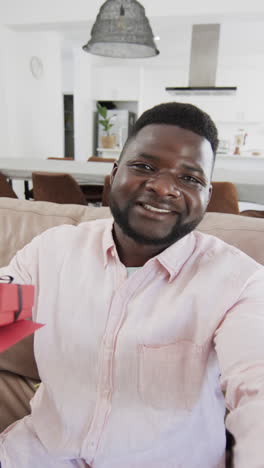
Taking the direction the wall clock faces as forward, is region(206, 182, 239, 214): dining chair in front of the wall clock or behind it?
in front

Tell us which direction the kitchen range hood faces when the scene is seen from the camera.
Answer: facing the viewer

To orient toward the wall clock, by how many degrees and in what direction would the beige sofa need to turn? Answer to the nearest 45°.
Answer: approximately 180°

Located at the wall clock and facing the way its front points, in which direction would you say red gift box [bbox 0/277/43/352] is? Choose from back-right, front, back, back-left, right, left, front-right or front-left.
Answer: front-right

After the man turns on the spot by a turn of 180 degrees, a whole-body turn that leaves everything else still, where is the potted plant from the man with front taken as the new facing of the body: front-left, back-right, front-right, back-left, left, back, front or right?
front

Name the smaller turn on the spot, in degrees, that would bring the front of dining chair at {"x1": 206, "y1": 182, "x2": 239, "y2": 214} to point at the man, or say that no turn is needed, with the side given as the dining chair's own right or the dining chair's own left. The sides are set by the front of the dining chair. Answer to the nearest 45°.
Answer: approximately 180°

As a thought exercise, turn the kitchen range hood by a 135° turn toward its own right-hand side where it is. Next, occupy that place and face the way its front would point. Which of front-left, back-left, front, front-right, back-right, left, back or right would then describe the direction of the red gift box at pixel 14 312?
back-left

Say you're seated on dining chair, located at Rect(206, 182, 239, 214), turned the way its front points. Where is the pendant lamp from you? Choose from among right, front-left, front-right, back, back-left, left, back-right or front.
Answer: front-left

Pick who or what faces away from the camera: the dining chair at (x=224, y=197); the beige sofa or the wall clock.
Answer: the dining chair

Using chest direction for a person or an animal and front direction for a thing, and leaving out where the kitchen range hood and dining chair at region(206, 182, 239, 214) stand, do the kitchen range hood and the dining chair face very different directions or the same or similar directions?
very different directions

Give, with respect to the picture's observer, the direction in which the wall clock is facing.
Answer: facing the viewer and to the right of the viewer

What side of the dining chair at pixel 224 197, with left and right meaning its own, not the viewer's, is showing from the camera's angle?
back

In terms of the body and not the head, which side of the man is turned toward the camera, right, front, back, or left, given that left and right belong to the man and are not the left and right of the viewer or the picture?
front
